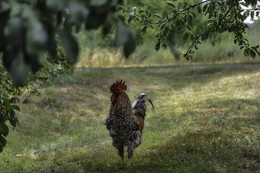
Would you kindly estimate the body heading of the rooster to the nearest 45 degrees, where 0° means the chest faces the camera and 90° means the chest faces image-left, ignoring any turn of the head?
approximately 45°
